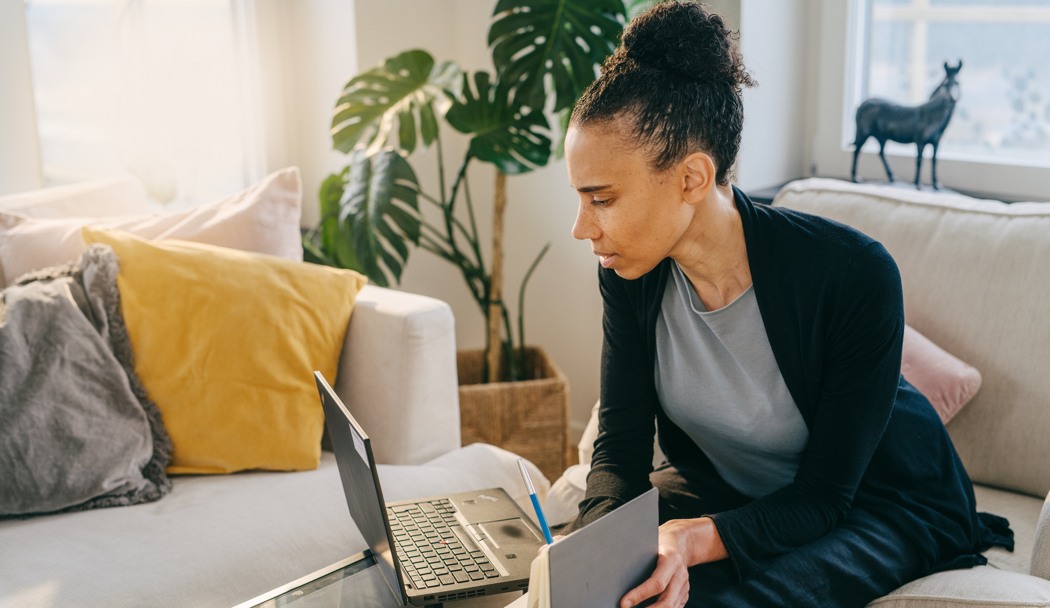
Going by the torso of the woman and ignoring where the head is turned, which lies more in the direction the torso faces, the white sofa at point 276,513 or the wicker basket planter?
the white sofa

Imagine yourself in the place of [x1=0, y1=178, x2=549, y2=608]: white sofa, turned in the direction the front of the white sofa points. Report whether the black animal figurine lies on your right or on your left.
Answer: on your left

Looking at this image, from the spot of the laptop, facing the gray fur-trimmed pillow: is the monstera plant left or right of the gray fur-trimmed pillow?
right

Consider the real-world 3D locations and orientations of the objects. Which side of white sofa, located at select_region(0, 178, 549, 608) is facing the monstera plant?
left

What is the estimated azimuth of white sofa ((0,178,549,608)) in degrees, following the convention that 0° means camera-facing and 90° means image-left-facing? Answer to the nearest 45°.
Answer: approximately 315°

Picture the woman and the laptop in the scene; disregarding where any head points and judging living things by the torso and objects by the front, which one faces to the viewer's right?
the laptop

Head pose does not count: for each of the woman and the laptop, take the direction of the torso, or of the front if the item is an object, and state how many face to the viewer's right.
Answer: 1

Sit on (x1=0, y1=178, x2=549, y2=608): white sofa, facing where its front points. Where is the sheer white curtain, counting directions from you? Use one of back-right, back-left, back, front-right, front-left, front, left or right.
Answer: back-left

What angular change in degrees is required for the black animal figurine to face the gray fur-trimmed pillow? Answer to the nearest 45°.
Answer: approximately 90° to its right

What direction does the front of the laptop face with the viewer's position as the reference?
facing to the right of the viewer
